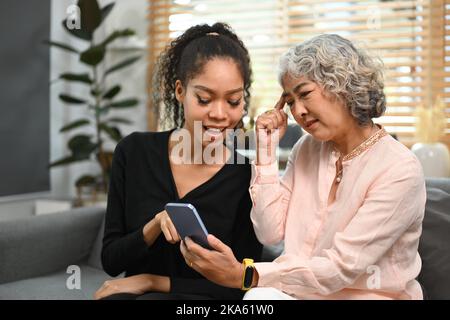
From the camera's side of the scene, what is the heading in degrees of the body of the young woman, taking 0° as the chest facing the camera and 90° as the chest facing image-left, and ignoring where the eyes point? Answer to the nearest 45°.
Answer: approximately 0°

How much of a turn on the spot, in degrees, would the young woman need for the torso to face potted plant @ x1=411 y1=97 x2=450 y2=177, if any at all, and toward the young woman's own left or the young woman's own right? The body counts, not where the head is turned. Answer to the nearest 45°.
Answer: approximately 135° to the young woman's own left

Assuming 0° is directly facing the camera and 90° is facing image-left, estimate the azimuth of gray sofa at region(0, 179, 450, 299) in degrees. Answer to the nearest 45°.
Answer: approximately 0°

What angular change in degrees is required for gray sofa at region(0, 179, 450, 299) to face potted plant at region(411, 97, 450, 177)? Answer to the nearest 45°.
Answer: approximately 135° to its left

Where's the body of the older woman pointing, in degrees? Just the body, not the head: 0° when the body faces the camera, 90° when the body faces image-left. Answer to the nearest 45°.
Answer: approximately 45°

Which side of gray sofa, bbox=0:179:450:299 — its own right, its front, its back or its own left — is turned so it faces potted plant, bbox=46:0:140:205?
back

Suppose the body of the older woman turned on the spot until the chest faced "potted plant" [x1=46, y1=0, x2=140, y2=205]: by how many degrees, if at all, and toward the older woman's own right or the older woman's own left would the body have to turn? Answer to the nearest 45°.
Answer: approximately 90° to the older woman's own right
